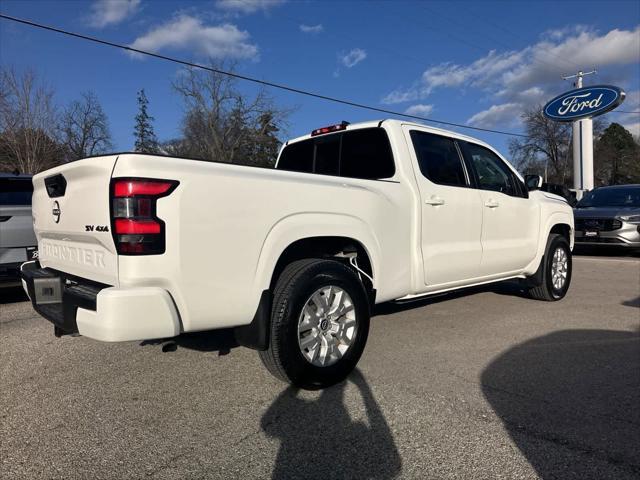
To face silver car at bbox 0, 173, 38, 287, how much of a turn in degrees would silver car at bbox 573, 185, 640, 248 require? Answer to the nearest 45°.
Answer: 0° — it already faces it

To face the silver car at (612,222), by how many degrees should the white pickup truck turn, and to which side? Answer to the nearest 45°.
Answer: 0° — it already faces it

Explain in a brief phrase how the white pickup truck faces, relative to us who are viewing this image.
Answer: facing away from the viewer and to the right of the viewer

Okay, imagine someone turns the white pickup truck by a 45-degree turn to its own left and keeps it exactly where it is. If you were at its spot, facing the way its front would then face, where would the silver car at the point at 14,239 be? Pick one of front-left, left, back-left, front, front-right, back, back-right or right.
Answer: front-left

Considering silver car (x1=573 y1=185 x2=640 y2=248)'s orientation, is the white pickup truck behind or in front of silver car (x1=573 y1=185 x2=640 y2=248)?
in front
